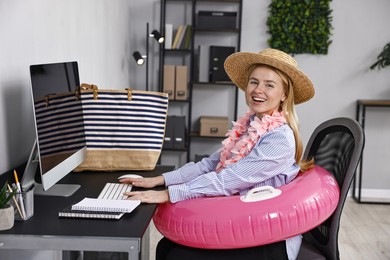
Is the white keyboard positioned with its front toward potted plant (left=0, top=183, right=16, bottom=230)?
no

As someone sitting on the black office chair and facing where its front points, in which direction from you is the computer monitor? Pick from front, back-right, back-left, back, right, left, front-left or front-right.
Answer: front-right

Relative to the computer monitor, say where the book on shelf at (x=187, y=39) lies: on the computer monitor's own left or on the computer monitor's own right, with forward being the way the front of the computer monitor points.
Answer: on the computer monitor's own left

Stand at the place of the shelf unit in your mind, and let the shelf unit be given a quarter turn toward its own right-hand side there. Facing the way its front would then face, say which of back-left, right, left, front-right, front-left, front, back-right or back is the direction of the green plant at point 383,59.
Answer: back

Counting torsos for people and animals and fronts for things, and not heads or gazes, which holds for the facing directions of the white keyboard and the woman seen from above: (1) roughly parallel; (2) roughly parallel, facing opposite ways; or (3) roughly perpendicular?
roughly parallel, facing opposite ways

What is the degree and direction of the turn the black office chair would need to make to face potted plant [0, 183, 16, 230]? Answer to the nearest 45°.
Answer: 0° — it already faces it

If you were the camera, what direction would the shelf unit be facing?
facing the viewer

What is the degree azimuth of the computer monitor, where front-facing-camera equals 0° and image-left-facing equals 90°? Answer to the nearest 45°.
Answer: approximately 315°

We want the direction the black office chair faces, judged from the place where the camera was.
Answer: facing the viewer and to the left of the viewer

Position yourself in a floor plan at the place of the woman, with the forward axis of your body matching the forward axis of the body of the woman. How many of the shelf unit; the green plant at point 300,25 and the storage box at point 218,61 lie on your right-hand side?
3

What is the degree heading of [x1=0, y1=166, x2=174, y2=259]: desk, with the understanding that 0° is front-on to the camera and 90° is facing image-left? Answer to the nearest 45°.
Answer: approximately 270°

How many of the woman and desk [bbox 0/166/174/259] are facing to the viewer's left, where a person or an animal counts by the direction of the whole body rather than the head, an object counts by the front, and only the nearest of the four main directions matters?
1

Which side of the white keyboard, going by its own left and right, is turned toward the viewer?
right

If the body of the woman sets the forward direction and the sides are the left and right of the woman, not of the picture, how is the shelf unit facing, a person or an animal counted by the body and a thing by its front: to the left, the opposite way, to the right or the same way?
to the left
